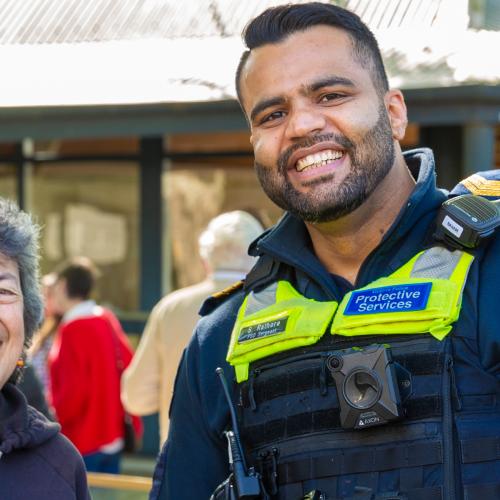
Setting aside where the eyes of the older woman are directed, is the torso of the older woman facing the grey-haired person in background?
no

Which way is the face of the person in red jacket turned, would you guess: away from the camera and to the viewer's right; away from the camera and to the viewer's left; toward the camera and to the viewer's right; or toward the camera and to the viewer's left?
away from the camera and to the viewer's left

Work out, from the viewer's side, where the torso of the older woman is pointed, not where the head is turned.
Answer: toward the camera

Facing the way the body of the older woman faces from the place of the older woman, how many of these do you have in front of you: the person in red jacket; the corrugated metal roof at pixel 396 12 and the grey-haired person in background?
0

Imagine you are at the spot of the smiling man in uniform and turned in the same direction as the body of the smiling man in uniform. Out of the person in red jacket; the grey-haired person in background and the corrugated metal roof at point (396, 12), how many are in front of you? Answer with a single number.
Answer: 0

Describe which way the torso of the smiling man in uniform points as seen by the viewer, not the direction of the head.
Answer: toward the camera

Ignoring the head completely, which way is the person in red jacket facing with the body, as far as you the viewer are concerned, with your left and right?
facing away from the viewer and to the left of the viewer

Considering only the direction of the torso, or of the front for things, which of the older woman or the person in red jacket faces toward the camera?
the older woman

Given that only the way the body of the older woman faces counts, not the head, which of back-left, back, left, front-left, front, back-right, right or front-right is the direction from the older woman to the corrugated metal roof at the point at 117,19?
back

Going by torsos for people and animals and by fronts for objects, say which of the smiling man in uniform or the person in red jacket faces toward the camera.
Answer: the smiling man in uniform

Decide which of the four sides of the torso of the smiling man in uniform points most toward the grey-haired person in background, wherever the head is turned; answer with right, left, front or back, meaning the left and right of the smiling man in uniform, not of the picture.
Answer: back

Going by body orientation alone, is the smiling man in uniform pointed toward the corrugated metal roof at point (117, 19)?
no
